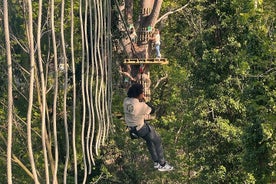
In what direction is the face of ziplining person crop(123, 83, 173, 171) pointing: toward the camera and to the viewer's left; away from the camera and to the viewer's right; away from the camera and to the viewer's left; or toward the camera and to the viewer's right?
away from the camera and to the viewer's right

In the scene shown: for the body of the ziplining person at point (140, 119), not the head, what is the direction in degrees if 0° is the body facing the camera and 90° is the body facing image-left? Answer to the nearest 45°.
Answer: approximately 225°
